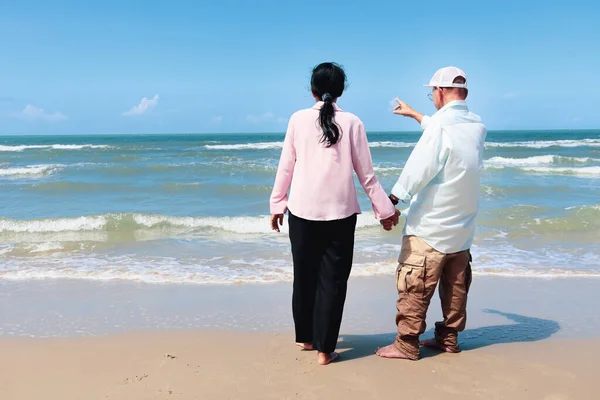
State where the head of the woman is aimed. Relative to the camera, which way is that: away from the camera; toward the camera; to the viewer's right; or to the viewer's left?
away from the camera

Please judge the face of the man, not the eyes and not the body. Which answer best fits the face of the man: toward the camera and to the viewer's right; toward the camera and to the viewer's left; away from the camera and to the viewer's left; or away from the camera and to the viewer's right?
away from the camera and to the viewer's left

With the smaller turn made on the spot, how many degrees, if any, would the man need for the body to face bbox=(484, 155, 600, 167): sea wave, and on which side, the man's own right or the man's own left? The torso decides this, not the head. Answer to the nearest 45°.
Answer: approximately 45° to the man's own right

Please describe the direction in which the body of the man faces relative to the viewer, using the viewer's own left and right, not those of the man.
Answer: facing away from the viewer and to the left of the viewer

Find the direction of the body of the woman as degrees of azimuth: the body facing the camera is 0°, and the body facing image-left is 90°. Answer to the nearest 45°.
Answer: approximately 180°

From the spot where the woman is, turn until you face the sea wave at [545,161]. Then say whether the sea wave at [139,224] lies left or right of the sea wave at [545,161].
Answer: left
